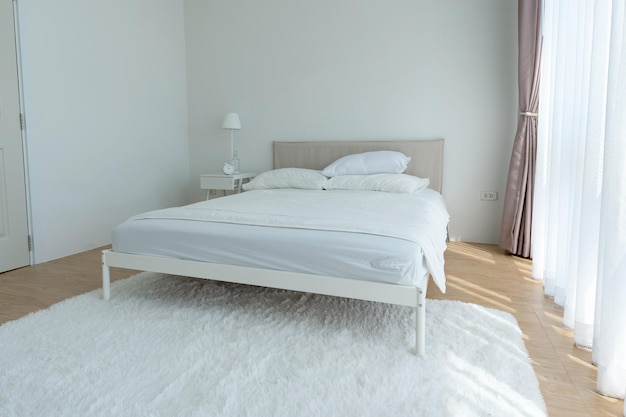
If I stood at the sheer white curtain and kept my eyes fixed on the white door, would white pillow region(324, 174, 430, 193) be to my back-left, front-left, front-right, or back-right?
front-right

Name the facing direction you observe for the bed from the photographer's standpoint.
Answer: facing the viewer and to the left of the viewer

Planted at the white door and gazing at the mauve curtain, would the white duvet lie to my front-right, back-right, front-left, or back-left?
front-right

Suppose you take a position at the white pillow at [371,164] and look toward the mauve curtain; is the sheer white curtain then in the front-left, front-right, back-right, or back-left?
front-right

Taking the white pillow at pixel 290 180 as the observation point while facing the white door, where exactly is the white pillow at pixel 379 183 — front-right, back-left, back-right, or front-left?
back-left

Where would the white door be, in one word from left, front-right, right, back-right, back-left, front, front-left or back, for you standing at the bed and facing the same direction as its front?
right

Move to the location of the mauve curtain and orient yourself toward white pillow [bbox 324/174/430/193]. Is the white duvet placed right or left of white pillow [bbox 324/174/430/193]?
left
